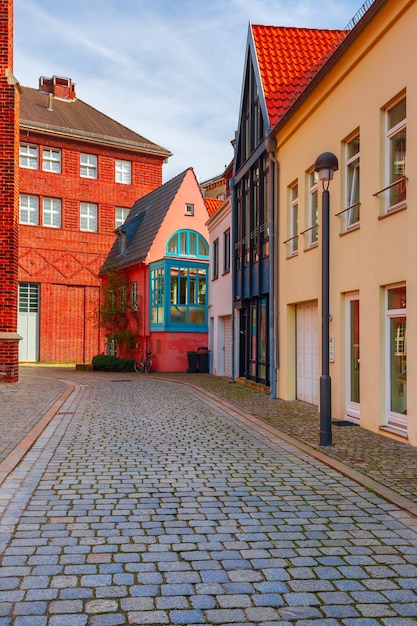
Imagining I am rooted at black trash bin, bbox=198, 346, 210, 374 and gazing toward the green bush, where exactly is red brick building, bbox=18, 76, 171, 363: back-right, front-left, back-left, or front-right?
front-right

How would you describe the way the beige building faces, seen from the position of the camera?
facing to the left of the viewer

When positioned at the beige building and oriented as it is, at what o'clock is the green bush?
The green bush is roughly at 2 o'clock from the beige building.

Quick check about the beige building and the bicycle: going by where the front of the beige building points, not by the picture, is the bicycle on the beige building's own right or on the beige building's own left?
on the beige building's own right

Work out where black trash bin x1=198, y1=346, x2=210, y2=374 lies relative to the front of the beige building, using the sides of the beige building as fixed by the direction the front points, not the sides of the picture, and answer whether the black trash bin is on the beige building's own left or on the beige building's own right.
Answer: on the beige building's own right

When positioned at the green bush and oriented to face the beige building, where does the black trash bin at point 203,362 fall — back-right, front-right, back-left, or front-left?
front-left

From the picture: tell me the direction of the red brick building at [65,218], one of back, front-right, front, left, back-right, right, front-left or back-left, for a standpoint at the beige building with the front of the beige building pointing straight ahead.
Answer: front-right

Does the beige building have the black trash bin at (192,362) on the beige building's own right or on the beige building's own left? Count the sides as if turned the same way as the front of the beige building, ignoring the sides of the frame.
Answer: on the beige building's own right

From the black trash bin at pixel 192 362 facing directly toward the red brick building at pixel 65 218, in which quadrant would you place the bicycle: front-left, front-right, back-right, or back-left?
front-left

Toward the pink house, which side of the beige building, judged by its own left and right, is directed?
right
